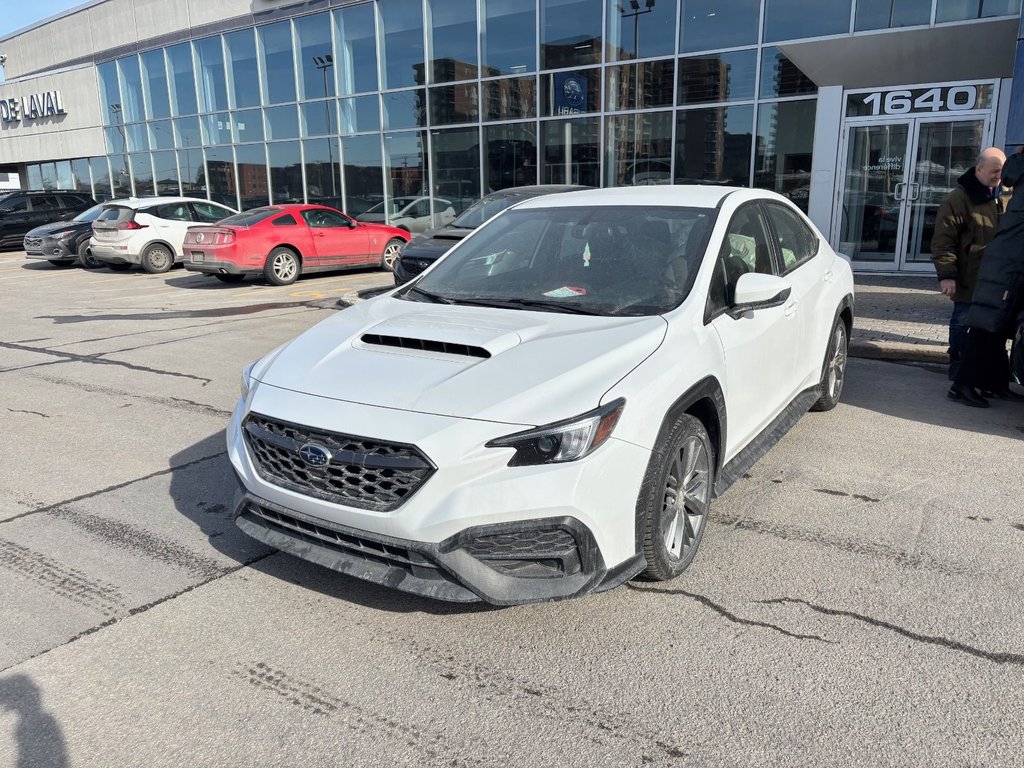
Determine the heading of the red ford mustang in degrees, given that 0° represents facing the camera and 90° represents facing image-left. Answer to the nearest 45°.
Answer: approximately 225°

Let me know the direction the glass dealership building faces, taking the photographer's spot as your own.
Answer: facing the viewer and to the left of the viewer

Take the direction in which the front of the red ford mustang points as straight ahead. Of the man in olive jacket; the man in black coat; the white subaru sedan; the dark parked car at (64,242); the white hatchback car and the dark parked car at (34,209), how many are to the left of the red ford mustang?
3

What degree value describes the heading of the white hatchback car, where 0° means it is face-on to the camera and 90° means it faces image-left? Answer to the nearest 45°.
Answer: approximately 225°

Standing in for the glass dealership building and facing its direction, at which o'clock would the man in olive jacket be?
The man in olive jacket is roughly at 10 o'clock from the glass dealership building.

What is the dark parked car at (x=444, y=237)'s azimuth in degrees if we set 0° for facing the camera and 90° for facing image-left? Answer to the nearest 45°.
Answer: approximately 45°

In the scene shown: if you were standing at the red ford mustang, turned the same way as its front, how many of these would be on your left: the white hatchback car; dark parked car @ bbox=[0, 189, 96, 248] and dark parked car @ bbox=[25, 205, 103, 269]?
3

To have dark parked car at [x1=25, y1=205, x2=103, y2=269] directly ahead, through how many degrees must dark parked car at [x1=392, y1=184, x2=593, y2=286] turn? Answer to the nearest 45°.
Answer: approximately 90° to its right

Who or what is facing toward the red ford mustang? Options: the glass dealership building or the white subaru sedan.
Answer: the glass dealership building

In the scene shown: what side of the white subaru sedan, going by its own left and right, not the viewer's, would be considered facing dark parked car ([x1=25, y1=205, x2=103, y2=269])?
right

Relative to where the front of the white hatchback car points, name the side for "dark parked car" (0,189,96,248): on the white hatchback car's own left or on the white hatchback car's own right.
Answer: on the white hatchback car's own left
